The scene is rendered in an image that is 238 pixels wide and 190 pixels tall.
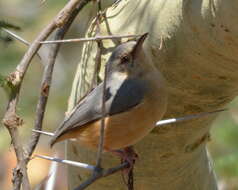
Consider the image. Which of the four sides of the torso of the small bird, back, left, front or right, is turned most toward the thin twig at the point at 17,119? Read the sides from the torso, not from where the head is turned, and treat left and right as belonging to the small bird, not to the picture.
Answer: back

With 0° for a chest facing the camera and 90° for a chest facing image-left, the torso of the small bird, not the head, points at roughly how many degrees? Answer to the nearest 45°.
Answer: approximately 270°
